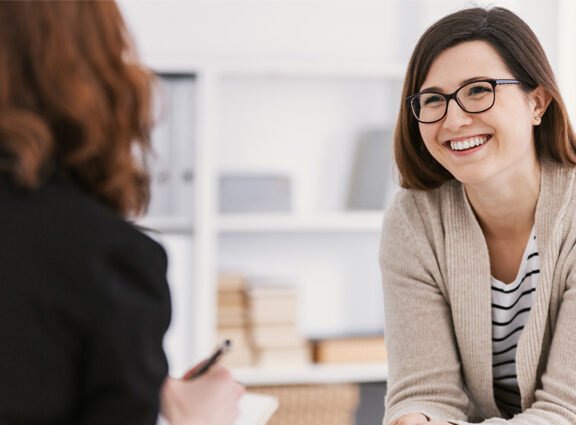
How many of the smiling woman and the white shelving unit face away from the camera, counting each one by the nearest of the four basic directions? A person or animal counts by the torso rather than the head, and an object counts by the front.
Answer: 0

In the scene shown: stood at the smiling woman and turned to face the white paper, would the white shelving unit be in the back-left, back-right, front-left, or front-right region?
back-right

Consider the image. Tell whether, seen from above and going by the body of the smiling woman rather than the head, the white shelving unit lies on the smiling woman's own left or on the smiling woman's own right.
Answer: on the smiling woman's own right

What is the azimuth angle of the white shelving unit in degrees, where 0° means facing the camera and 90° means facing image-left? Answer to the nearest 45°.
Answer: approximately 0°

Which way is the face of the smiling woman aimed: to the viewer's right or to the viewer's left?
to the viewer's left

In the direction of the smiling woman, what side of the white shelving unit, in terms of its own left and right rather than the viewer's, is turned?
front

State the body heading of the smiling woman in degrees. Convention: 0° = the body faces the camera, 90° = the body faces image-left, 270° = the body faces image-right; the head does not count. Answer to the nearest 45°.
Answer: approximately 45°
